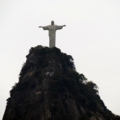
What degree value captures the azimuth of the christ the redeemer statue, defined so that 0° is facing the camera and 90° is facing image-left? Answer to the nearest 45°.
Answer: approximately 0°
